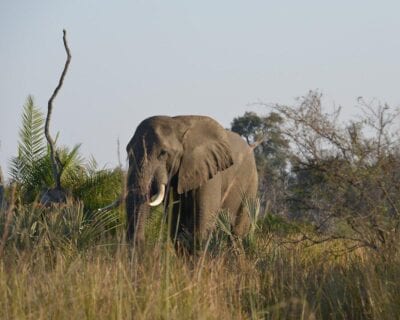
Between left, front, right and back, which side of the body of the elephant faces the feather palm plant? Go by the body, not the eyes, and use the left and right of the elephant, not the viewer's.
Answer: right

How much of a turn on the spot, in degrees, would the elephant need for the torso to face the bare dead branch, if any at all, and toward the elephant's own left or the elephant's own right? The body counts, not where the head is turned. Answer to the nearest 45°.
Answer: approximately 45° to the elephant's own right

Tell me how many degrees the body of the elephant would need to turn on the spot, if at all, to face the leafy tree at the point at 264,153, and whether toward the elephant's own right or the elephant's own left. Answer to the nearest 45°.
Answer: approximately 135° to the elephant's own right

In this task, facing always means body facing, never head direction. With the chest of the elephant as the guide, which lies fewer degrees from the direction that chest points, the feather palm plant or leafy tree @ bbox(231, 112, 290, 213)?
the feather palm plant

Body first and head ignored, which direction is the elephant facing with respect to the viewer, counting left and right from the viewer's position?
facing the viewer and to the left of the viewer

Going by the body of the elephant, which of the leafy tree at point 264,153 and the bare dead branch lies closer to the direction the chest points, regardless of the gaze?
the bare dead branch
